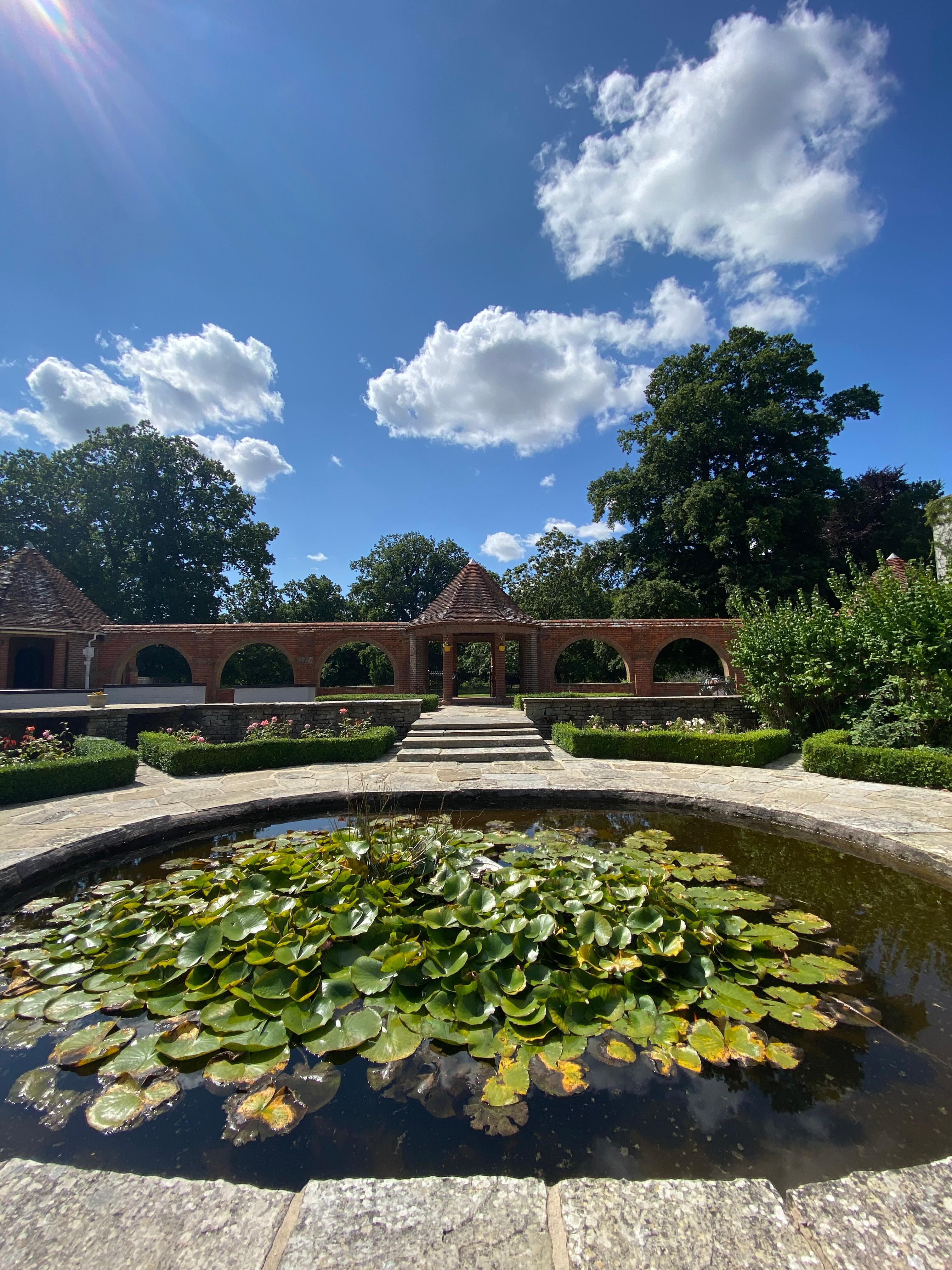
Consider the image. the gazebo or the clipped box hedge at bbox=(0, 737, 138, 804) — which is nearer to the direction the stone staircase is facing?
the clipped box hedge

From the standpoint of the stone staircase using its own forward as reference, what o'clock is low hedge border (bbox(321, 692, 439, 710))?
The low hedge border is roughly at 5 o'clock from the stone staircase.

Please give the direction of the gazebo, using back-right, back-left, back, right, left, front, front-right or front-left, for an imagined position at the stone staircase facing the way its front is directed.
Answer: back

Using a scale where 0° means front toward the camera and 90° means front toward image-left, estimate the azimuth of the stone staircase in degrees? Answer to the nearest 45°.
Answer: approximately 0°

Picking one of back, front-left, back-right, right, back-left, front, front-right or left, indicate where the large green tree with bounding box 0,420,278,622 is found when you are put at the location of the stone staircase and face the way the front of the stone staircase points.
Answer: back-right

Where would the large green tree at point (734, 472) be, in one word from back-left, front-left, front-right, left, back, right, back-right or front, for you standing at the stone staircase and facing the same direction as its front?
back-left

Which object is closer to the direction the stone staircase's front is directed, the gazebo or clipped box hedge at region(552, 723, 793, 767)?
the clipped box hedge

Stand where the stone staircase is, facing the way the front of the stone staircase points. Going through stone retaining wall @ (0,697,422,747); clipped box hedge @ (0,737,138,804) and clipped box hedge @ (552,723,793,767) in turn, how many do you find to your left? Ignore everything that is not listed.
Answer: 1

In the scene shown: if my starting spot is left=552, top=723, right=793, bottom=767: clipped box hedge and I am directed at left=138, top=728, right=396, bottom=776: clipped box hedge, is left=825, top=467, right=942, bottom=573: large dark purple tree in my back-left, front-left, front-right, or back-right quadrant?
back-right

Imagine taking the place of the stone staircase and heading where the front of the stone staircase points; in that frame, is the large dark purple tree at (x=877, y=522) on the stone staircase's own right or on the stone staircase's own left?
on the stone staircase's own left

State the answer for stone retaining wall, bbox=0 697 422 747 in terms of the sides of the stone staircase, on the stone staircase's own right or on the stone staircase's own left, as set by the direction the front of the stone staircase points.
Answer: on the stone staircase's own right

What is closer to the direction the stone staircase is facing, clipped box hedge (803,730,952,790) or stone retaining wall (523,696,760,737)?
the clipped box hedge

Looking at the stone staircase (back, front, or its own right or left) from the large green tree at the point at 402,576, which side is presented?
back

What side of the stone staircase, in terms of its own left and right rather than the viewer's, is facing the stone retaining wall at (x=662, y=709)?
left

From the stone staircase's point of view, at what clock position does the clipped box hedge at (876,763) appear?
The clipped box hedge is roughly at 10 o'clock from the stone staircase.
